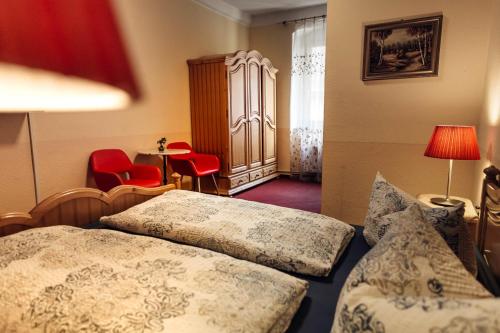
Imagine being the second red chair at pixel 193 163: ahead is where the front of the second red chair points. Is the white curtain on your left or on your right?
on your left

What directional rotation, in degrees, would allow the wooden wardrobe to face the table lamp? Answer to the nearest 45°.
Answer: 0° — it already faces it

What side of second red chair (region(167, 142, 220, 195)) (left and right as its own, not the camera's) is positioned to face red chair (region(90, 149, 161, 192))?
right

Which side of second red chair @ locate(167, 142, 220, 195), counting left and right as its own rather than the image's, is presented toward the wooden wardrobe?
left

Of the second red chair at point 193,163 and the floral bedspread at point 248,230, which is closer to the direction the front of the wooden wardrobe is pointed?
the floral bedspread

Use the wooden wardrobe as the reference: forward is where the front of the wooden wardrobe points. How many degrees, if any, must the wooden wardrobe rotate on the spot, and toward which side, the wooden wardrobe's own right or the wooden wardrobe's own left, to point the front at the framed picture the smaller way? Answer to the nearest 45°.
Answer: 0° — it already faces it

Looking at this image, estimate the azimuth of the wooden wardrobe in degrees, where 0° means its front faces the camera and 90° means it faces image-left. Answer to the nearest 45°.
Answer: approximately 315°

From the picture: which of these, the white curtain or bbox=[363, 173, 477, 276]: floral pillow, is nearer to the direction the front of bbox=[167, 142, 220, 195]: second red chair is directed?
the floral pillow

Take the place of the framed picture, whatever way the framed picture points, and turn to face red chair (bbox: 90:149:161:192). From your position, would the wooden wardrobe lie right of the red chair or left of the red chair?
right
